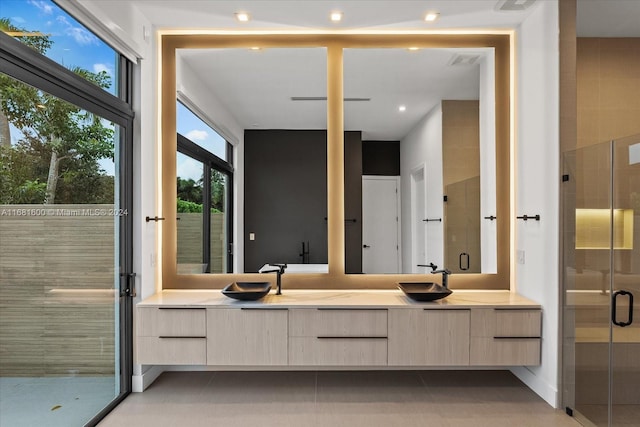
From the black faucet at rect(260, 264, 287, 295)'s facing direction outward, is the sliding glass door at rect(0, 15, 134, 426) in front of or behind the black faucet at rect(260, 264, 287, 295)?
in front

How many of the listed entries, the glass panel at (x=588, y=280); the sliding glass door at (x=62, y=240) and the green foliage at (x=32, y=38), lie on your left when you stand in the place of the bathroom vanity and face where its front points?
1

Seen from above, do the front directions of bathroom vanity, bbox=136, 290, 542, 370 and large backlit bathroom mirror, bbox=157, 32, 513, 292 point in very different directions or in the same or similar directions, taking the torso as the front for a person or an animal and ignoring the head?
same or similar directions

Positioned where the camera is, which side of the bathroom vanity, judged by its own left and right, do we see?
front

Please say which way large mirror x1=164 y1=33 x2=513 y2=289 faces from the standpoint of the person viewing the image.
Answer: facing the viewer

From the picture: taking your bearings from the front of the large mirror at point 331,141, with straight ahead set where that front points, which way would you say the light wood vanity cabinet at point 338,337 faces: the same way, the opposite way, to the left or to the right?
the same way

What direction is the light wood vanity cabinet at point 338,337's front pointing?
toward the camera

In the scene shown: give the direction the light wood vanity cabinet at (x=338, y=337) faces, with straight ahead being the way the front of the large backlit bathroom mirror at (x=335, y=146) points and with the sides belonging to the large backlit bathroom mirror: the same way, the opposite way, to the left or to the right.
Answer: the same way
